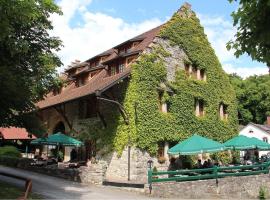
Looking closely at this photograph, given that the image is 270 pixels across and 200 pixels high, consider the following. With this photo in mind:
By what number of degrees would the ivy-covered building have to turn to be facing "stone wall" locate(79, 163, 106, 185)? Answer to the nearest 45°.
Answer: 0° — it already faces it

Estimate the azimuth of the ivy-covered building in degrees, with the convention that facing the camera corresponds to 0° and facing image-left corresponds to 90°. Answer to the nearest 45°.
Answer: approximately 45°

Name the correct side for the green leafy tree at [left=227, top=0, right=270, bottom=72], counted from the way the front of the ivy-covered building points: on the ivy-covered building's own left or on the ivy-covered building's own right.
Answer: on the ivy-covered building's own left

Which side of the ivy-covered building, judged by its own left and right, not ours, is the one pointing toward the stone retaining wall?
left

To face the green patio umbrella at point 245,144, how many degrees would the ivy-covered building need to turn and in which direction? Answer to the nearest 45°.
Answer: approximately 90° to its left
